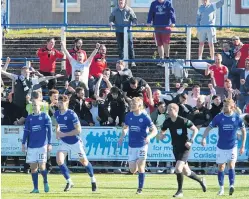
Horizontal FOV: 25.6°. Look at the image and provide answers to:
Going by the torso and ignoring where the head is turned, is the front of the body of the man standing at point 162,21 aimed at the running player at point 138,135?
yes

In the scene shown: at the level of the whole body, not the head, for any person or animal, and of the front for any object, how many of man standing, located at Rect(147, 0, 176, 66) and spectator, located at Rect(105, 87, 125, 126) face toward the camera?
2

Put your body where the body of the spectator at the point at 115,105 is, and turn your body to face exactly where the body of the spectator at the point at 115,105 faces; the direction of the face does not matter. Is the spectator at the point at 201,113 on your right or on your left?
on your left

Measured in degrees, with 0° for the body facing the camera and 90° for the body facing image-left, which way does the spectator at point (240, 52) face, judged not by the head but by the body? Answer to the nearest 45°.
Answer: approximately 45°

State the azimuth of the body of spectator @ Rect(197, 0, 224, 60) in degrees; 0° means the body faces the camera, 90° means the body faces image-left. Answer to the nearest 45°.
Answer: approximately 0°

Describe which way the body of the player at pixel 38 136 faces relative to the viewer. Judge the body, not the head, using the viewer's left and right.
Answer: facing the viewer

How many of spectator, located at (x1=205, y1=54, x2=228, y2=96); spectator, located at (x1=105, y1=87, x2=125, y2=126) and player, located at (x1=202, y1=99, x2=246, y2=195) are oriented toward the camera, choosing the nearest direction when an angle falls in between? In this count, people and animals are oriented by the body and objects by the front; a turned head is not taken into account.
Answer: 3

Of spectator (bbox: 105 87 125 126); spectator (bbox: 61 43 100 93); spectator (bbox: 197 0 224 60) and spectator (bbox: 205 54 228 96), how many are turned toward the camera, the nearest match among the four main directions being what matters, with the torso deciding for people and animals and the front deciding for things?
4

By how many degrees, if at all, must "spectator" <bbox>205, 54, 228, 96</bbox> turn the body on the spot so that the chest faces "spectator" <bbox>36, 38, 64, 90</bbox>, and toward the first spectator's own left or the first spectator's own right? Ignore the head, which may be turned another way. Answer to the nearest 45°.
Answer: approximately 90° to the first spectator's own right

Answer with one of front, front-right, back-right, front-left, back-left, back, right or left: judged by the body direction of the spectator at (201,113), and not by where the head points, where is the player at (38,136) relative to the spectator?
front

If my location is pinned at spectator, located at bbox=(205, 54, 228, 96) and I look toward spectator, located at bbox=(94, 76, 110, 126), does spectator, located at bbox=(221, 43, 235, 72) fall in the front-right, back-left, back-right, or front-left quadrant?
back-right
